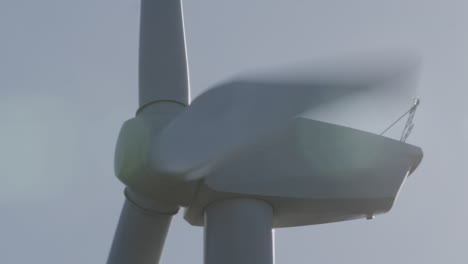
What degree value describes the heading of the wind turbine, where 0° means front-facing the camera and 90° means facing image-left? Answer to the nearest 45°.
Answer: approximately 45°
